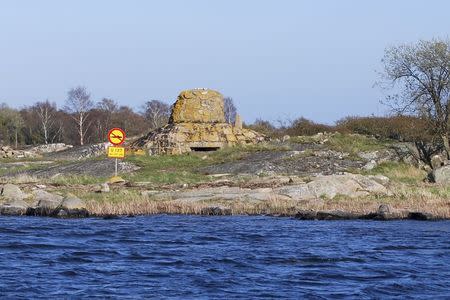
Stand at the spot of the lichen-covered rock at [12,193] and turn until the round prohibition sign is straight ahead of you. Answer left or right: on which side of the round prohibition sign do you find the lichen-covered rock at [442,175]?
right

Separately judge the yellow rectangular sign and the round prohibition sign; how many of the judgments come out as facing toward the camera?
2

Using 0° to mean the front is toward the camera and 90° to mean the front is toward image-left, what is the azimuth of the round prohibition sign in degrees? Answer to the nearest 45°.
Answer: approximately 0°

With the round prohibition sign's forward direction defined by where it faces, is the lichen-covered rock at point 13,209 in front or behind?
in front

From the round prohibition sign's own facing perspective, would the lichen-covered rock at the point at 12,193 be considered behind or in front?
in front

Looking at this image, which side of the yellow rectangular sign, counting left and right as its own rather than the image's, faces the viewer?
front
